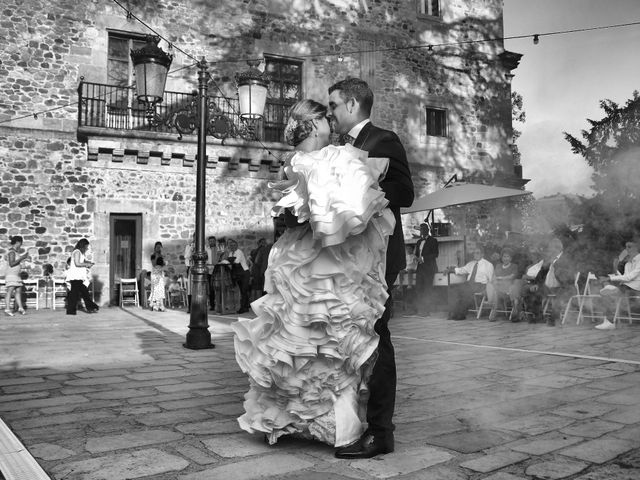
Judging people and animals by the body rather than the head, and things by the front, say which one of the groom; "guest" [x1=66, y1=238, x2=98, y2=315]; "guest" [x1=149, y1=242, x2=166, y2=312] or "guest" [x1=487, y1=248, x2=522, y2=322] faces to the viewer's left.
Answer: the groom

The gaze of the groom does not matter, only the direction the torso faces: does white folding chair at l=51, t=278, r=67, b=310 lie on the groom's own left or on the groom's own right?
on the groom's own right

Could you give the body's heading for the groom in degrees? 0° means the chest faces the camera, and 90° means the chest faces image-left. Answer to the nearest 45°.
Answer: approximately 90°

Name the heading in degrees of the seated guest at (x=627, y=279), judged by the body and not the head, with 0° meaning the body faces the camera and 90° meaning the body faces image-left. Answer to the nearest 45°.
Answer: approximately 90°

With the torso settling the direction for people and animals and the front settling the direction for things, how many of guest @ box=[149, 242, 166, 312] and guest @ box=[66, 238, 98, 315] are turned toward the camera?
1

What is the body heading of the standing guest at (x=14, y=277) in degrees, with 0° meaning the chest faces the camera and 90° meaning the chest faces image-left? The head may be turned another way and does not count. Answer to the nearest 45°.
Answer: approximately 270°

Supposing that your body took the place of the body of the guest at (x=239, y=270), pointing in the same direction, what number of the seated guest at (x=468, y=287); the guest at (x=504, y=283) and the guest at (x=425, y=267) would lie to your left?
3

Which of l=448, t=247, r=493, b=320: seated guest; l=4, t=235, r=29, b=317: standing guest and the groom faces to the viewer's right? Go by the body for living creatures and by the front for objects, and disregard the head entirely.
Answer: the standing guest
